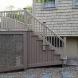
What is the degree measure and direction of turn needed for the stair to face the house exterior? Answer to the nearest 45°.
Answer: approximately 45° to its left

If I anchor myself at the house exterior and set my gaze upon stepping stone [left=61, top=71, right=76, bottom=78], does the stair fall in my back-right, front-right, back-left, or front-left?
front-right

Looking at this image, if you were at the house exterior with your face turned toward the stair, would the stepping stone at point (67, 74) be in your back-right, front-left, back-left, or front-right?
front-left

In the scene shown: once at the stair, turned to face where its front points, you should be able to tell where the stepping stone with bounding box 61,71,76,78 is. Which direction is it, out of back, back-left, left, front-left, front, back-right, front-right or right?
front-right

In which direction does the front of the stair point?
to the viewer's right

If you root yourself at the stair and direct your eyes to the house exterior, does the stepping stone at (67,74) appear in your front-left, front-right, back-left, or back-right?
back-right

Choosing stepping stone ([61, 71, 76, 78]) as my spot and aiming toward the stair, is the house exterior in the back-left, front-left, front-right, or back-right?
front-right
